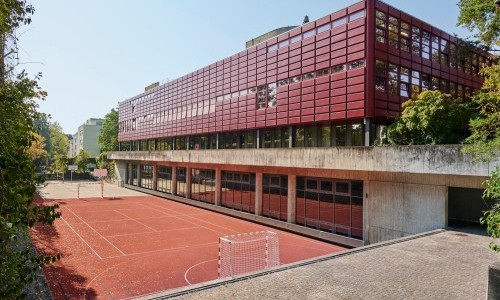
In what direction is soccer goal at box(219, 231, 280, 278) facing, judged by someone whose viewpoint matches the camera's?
facing away from the viewer and to the left of the viewer

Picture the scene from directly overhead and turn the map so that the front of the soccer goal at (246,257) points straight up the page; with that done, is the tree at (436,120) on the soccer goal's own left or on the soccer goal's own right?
on the soccer goal's own right

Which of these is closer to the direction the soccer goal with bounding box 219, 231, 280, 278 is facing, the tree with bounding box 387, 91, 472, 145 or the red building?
the red building

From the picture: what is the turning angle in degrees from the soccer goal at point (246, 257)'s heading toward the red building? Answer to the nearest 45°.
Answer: approximately 90° to its right

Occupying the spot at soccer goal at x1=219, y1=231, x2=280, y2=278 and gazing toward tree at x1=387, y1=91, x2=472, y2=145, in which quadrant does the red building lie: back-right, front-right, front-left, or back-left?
front-left
